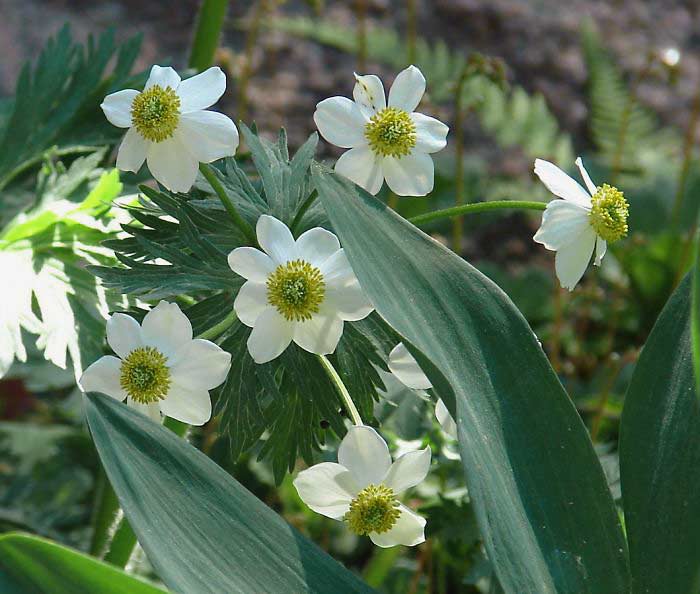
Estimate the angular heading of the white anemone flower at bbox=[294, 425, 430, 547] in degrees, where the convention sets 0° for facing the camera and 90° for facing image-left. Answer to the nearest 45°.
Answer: approximately 0°

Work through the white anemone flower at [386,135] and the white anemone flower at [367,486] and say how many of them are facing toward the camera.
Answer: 2

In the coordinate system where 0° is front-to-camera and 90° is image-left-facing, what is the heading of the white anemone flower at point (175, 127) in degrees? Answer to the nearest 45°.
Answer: approximately 45°
